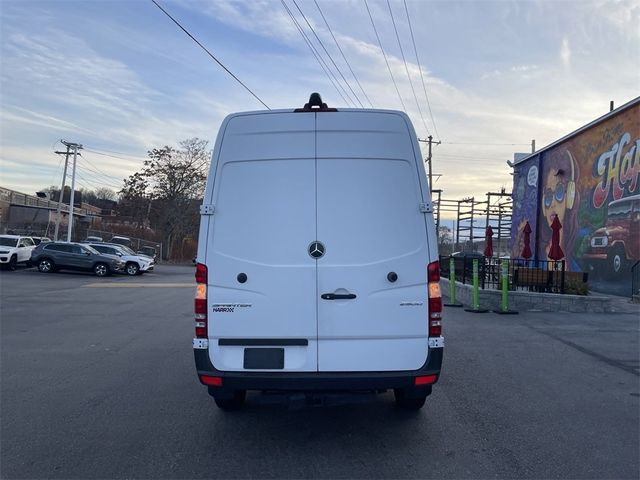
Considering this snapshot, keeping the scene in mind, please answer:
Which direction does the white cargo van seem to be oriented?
away from the camera

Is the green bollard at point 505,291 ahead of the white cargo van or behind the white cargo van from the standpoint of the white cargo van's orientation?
ahead

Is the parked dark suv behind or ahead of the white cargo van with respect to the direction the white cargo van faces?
ahead

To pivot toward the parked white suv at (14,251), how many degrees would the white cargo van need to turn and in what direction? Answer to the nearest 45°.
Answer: approximately 45° to its left
